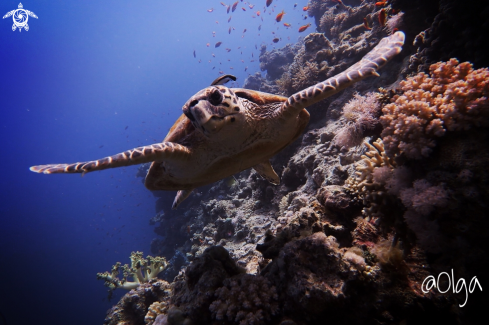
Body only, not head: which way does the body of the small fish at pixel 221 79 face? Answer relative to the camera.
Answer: to the viewer's left

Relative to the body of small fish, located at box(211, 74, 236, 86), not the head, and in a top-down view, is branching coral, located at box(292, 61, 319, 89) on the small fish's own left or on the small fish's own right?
on the small fish's own right

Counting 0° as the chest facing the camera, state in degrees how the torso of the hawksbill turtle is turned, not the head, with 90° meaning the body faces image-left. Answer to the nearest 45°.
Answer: approximately 0°

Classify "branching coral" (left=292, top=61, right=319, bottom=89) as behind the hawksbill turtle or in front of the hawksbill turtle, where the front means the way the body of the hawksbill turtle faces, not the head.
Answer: behind

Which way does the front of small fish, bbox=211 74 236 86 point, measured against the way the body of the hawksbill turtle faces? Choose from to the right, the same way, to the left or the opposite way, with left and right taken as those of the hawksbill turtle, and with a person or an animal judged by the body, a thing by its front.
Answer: to the right
